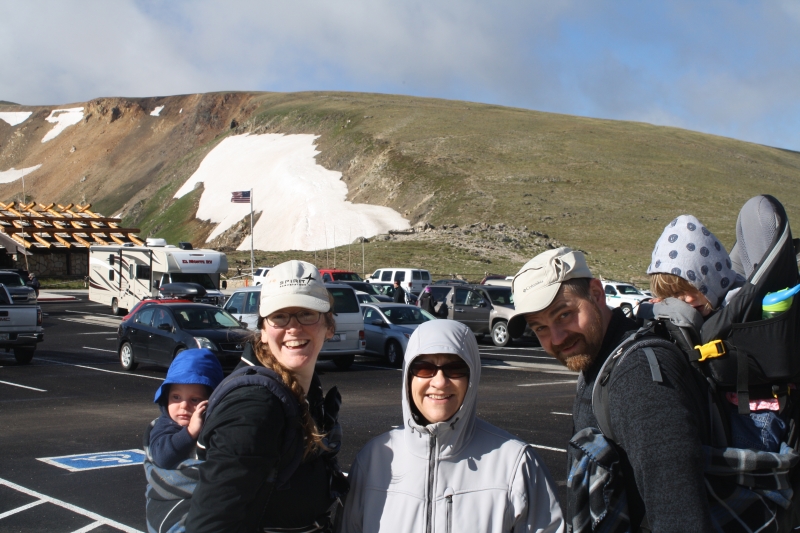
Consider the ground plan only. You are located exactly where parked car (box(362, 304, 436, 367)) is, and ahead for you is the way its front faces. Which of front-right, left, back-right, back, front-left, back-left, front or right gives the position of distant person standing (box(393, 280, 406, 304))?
back-left

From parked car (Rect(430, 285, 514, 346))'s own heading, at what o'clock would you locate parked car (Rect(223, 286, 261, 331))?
parked car (Rect(223, 286, 261, 331)) is roughly at 3 o'clock from parked car (Rect(430, 285, 514, 346)).

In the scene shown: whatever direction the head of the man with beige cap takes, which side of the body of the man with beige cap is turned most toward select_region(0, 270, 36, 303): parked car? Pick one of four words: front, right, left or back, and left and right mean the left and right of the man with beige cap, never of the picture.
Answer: right

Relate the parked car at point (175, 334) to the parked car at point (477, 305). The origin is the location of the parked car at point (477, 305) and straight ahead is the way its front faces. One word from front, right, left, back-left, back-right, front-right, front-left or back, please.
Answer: right

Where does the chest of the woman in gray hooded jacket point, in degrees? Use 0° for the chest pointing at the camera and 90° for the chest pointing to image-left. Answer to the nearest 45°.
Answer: approximately 0°

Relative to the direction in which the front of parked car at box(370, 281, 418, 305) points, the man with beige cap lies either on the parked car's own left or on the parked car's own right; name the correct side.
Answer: on the parked car's own left
